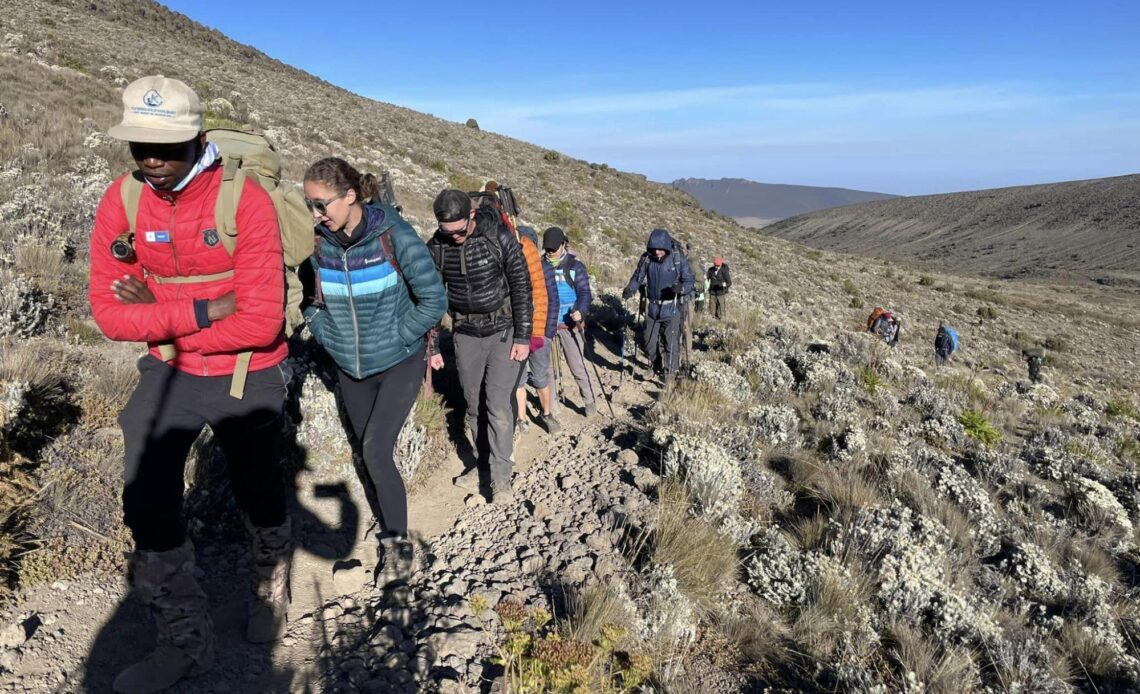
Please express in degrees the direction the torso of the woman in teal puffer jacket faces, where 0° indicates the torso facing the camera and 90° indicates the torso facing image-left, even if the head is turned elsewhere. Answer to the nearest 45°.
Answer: approximately 45°

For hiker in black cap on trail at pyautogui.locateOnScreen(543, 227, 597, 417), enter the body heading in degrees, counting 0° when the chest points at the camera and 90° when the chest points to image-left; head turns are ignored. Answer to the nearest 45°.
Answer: approximately 45°

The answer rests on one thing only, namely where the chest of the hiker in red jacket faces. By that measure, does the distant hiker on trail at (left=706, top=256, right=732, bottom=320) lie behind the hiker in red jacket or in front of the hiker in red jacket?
behind

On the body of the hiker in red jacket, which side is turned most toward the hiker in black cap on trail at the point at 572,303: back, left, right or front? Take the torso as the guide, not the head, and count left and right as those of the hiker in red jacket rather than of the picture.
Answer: back

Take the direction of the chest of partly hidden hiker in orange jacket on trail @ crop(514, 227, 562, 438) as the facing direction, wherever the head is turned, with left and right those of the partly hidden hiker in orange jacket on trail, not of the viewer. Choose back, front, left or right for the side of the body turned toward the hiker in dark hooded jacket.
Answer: back
